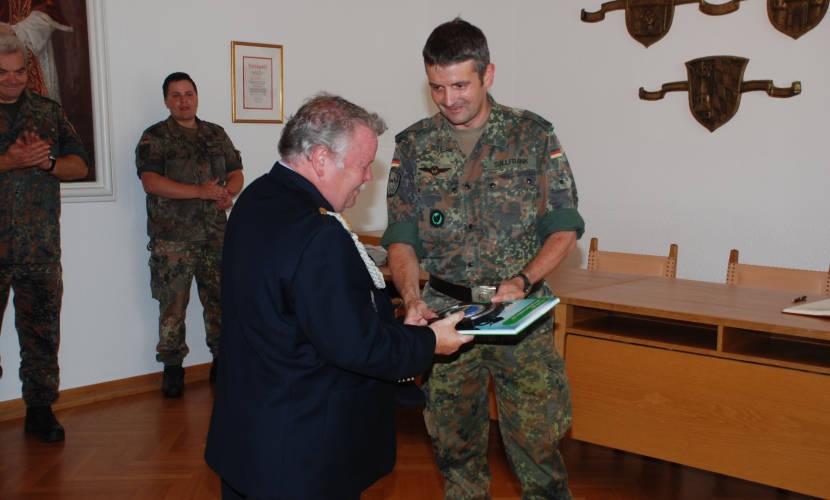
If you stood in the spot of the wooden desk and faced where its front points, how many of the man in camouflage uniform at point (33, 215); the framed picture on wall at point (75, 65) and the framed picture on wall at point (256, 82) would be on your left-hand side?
0

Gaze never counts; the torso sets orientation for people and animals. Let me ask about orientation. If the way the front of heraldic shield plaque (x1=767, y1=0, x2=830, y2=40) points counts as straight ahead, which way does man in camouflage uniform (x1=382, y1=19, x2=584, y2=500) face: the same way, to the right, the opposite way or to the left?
the same way

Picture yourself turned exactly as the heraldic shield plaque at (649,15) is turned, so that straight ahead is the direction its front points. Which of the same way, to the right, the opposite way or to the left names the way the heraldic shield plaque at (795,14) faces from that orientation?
the same way

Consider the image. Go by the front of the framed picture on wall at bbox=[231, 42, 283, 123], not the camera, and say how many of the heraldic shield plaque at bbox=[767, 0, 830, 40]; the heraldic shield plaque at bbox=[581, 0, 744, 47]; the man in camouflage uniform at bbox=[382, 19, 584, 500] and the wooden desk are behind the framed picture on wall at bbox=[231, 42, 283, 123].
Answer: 0

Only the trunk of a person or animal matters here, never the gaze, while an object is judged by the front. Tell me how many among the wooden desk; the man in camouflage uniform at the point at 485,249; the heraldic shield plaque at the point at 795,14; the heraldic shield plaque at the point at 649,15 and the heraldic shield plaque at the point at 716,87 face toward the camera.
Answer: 5

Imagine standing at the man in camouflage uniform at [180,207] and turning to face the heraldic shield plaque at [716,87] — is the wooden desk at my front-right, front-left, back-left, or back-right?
front-right

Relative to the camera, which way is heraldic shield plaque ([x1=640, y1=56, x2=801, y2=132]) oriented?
toward the camera

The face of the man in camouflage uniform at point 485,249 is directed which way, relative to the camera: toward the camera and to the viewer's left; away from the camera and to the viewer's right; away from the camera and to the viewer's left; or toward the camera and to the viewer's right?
toward the camera and to the viewer's left

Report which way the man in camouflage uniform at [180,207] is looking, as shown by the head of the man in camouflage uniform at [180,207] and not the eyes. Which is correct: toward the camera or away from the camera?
toward the camera

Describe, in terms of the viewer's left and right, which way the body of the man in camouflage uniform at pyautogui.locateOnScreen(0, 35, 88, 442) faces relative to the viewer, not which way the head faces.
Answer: facing the viewer

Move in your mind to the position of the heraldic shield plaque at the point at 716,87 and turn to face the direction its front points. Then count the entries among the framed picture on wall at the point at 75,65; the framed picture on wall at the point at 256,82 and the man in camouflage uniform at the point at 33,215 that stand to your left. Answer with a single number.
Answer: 0

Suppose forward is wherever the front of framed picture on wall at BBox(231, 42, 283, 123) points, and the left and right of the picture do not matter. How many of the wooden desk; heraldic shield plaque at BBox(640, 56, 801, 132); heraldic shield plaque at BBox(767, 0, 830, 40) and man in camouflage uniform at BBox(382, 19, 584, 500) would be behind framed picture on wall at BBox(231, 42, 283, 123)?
0

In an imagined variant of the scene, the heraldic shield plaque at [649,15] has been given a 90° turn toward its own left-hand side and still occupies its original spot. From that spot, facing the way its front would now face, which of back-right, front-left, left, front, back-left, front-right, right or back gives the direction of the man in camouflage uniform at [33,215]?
back-right

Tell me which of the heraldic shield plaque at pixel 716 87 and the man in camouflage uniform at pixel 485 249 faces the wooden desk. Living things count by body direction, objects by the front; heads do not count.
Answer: the heraldic shield plaque

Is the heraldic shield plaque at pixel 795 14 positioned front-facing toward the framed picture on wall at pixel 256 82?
no

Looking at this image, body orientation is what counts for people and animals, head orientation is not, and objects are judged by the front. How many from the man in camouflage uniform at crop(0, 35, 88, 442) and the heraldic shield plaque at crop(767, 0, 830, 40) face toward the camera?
2
